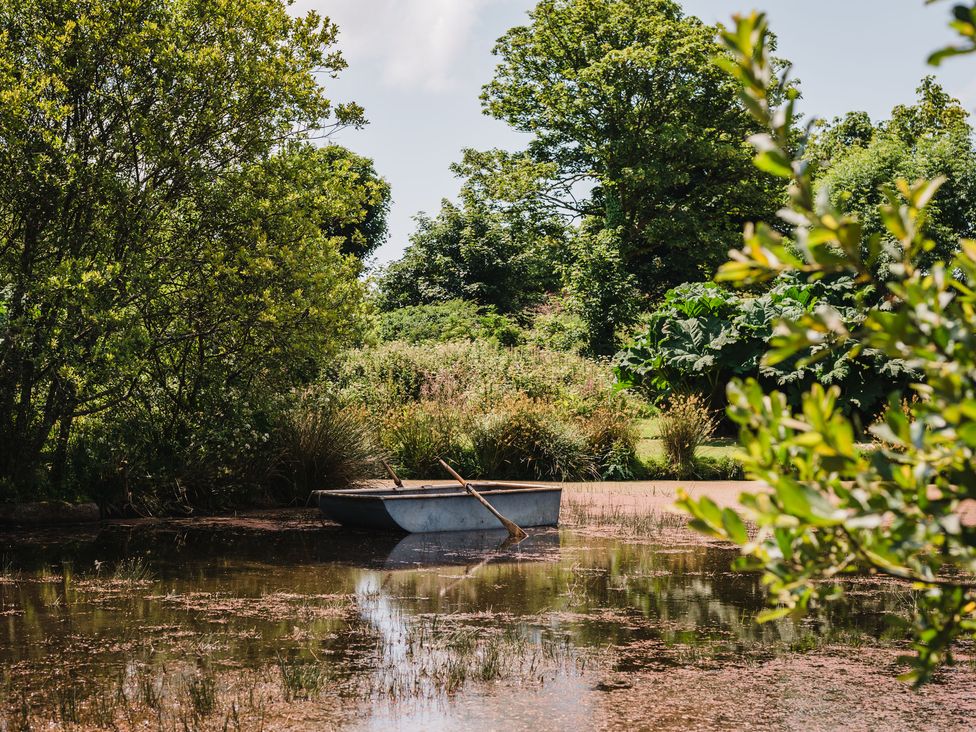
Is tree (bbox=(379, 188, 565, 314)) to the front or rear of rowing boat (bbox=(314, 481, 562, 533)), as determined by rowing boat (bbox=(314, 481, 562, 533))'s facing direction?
to the rear

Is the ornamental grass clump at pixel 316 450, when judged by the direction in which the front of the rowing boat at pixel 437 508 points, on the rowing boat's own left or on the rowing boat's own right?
on the rowing boat's own right

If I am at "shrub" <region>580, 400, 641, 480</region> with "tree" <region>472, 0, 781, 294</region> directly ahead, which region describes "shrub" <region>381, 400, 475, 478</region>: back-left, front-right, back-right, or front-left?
back-left

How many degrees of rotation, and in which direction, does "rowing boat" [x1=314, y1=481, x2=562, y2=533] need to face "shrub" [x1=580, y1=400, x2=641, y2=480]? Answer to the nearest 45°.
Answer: approximately 180°

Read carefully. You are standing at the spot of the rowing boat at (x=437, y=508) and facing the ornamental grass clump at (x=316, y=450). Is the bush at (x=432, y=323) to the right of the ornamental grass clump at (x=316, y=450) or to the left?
right

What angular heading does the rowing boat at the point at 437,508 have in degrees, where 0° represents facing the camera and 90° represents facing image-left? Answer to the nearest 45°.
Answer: approximately 45°

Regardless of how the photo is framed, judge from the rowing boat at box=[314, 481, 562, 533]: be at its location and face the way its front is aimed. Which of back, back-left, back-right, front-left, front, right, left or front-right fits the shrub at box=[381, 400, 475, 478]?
back-right

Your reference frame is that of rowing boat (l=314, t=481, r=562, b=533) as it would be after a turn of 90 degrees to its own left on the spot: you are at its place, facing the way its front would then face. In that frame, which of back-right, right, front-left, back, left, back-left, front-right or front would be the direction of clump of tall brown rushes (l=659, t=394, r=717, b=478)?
left

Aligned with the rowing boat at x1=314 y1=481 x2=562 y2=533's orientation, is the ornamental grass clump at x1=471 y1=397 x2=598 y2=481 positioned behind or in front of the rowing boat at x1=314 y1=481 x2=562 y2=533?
behind
